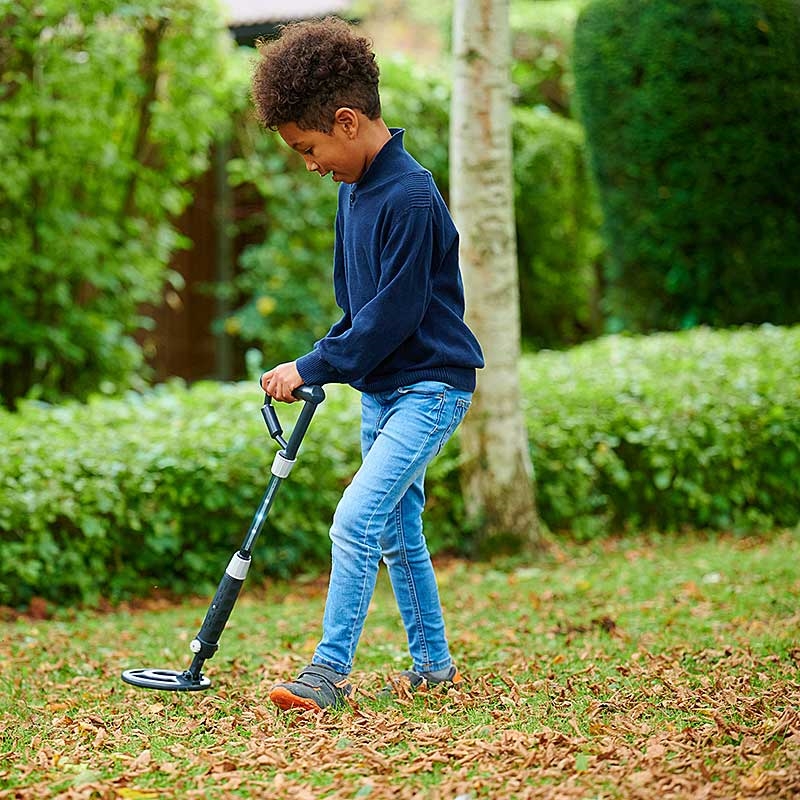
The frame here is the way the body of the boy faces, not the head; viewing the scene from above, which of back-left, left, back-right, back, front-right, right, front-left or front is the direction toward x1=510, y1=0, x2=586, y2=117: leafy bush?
right

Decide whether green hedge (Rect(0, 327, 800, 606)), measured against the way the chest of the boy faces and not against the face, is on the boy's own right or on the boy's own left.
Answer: on the boy's own right

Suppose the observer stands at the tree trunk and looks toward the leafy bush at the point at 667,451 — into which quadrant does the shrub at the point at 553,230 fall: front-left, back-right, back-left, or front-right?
front-left

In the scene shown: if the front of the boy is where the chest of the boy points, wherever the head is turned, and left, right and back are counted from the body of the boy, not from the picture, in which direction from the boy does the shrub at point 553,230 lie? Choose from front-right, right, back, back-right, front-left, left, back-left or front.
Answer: right

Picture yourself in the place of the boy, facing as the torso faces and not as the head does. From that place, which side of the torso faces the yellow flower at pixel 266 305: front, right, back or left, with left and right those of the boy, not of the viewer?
right

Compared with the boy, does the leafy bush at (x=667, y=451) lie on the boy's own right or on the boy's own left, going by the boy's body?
on the boy's own right

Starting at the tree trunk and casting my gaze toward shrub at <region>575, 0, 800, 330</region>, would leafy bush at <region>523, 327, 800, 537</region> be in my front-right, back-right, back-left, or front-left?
front-right

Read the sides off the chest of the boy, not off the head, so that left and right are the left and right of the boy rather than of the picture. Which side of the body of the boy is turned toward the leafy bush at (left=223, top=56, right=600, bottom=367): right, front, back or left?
right

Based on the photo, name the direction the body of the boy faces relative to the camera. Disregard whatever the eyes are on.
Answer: to the viewer's left
